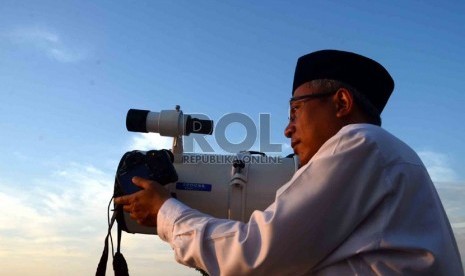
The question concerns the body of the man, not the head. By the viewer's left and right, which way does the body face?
facing away from the viewer and to the left of the viewer

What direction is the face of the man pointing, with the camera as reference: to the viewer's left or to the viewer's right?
to the viewer's left
